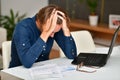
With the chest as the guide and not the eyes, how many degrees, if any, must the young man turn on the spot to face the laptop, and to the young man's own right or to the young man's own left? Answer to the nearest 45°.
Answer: approximately 45° to the young man's own left

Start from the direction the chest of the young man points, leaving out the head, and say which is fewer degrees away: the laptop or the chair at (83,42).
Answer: the laptop

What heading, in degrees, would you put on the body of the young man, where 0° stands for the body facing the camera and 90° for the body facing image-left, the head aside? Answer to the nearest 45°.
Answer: approximately 315°

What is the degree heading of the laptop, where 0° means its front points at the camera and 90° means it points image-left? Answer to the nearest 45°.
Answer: approximately 90°

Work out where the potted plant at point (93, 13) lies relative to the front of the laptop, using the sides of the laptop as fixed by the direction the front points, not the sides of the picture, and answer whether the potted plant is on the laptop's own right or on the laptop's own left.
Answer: on the laptop's own right

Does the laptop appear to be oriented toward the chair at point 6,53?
yes

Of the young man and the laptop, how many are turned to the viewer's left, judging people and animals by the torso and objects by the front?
1

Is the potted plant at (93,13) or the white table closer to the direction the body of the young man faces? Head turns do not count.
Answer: the white table

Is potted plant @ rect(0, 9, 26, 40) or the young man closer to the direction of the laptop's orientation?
the young man

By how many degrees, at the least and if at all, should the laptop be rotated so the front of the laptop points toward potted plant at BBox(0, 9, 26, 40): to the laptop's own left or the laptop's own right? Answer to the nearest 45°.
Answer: approximately 45° to the laptop's own right
